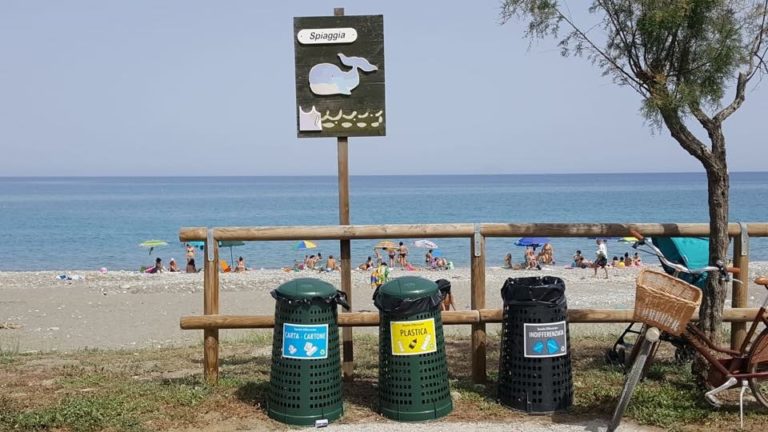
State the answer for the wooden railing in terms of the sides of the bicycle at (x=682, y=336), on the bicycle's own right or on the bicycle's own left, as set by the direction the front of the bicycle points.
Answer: on the bicycle's own right

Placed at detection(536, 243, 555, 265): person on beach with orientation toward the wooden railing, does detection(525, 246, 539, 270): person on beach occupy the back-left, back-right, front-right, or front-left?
front-right

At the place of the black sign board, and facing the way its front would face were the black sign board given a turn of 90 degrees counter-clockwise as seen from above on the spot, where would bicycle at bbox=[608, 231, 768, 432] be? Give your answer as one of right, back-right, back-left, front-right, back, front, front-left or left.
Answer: front-right

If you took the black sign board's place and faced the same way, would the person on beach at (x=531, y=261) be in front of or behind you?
behind

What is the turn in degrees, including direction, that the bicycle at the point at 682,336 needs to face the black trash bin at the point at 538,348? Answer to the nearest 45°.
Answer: approximately 45° to its right

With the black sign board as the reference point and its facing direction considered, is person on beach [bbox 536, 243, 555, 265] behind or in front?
behind

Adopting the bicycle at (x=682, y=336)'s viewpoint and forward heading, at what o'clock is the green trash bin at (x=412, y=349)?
The green trash bin is roughly at 1 o'clock from the bicycle.

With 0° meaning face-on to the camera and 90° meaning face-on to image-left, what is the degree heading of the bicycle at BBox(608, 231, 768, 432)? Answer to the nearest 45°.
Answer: approximately 45°

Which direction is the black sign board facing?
toward the camera

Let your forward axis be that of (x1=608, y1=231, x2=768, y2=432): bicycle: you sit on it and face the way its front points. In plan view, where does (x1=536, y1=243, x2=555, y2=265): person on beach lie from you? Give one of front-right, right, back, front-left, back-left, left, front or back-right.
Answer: back-right
